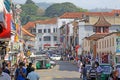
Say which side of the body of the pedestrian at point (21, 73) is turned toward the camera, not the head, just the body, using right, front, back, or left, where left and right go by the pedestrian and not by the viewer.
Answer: front

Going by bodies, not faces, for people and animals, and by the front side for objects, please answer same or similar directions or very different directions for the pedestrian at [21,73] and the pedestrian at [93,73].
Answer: very different directions

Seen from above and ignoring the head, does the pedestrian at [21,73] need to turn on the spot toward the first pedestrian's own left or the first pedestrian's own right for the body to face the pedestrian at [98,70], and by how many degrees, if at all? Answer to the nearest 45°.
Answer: approximately 135° to the first pedestrian's own left

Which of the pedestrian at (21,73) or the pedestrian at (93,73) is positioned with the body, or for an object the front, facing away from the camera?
the pedestrian at (93,73)

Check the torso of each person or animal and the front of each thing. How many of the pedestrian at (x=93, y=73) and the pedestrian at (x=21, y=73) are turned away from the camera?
1

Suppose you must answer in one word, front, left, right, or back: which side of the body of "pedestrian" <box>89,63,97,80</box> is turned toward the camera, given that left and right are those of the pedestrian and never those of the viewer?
back
